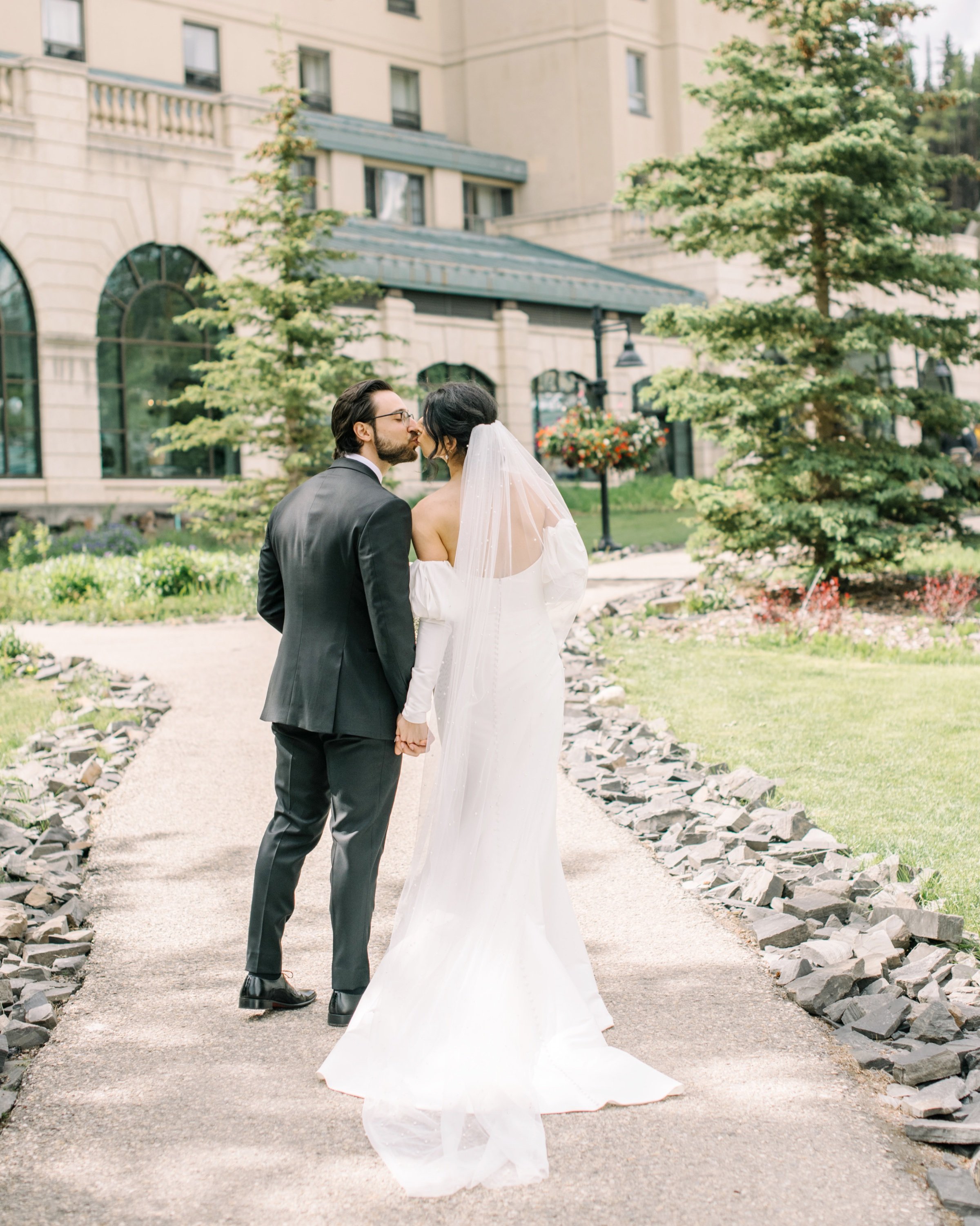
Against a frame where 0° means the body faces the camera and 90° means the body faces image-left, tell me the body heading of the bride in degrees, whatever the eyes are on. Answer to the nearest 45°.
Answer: approximately 180°

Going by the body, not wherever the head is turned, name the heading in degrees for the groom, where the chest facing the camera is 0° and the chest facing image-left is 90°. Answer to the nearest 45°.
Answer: approximately 225°

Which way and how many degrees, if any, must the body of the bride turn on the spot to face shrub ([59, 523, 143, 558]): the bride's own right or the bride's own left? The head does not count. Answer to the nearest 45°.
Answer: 0° — they already face it

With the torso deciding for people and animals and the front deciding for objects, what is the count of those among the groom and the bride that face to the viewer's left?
0

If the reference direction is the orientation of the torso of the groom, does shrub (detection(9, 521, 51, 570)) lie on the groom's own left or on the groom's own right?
on the groom's own left

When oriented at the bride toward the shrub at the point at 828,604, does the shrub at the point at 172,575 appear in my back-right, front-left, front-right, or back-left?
front-left

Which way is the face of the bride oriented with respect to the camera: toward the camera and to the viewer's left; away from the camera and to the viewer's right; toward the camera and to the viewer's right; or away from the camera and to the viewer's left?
away from the camera and to the viewer's left

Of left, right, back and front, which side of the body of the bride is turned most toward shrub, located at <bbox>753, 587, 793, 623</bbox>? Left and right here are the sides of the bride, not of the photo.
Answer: front

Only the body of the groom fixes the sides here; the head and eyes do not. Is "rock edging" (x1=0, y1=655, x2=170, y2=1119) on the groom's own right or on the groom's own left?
on the groom's own left

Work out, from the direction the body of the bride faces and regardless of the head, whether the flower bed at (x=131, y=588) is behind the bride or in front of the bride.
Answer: in front

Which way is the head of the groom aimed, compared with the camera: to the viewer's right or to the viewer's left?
to the viewer's right

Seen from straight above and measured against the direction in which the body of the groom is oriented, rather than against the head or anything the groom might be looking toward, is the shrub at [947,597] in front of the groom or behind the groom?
in front
